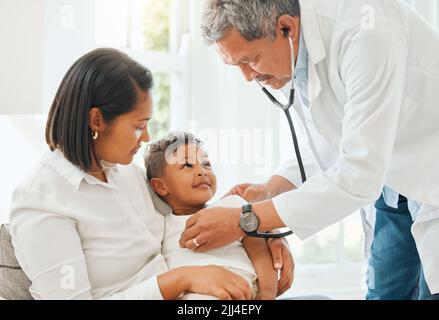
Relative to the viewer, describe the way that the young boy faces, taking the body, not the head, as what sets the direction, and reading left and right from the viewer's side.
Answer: facing the viewer and to the right of the viewer

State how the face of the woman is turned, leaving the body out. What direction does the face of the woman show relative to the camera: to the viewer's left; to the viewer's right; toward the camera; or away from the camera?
to the viewer's right

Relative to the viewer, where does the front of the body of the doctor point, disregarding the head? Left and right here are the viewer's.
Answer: facing to the left of the viewer
